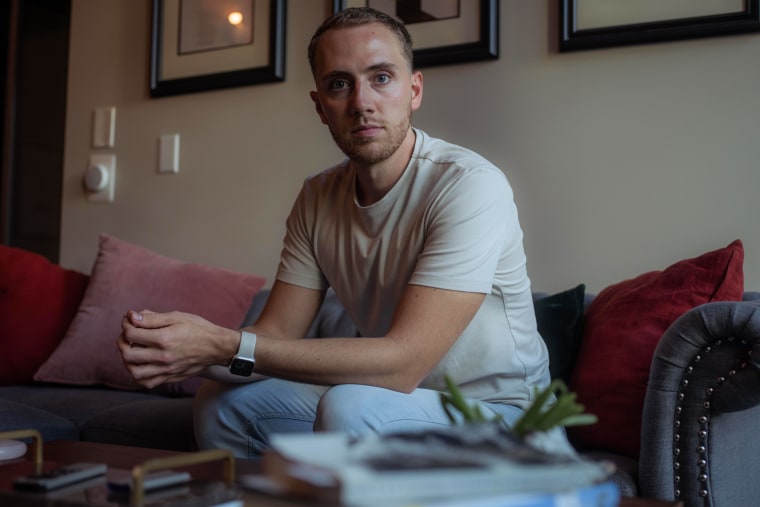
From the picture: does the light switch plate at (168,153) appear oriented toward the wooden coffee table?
yes

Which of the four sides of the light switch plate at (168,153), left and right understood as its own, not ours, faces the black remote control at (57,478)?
front

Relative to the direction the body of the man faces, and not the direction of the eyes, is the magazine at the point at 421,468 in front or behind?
in front

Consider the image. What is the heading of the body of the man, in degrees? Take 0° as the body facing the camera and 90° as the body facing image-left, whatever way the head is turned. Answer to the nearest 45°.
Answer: approximately 45°

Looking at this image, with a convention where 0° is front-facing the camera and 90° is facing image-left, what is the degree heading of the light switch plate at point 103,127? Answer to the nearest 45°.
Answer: approximately 0°

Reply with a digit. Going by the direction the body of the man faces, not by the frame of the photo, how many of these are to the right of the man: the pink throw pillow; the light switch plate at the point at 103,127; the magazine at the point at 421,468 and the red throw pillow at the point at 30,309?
3

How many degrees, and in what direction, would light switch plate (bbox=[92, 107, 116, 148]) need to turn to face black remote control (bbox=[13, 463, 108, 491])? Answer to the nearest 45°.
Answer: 0° — it already faces it

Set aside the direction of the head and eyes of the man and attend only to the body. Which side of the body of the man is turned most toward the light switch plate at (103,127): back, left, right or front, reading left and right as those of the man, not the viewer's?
right

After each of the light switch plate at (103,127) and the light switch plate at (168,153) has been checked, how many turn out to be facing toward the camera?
2
